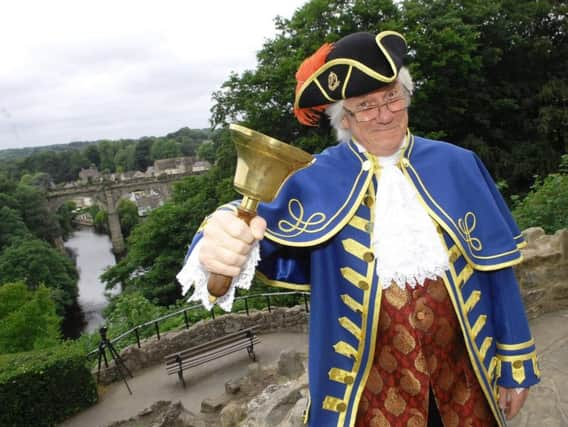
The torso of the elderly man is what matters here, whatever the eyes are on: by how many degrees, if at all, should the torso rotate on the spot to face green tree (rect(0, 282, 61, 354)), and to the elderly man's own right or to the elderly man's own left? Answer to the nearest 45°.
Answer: approximately 135° to the elderly man's own right

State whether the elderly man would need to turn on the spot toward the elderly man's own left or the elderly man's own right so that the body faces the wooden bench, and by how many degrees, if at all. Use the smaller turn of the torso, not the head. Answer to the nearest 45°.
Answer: approximately 135° to the elderly man's own right

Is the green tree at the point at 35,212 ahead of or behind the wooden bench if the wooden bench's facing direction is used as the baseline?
behind

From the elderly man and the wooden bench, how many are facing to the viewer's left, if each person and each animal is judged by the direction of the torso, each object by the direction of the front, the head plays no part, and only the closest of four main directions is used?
0

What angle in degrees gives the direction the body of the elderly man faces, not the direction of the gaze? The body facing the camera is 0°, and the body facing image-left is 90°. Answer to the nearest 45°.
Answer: approximately 0°

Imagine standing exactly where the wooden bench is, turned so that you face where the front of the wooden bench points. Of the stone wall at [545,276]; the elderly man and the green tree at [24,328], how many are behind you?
1

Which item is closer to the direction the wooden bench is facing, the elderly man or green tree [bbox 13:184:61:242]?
the elderly man

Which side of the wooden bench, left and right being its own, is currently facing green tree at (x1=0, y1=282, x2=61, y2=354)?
back

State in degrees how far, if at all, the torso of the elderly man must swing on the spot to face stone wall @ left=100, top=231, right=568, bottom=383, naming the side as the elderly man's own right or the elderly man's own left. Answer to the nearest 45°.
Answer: approximately 180°

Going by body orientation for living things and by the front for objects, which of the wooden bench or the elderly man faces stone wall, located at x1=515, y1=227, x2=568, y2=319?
the wooden bench

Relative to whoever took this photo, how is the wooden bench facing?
facing the viewer and to the right of the viewer
